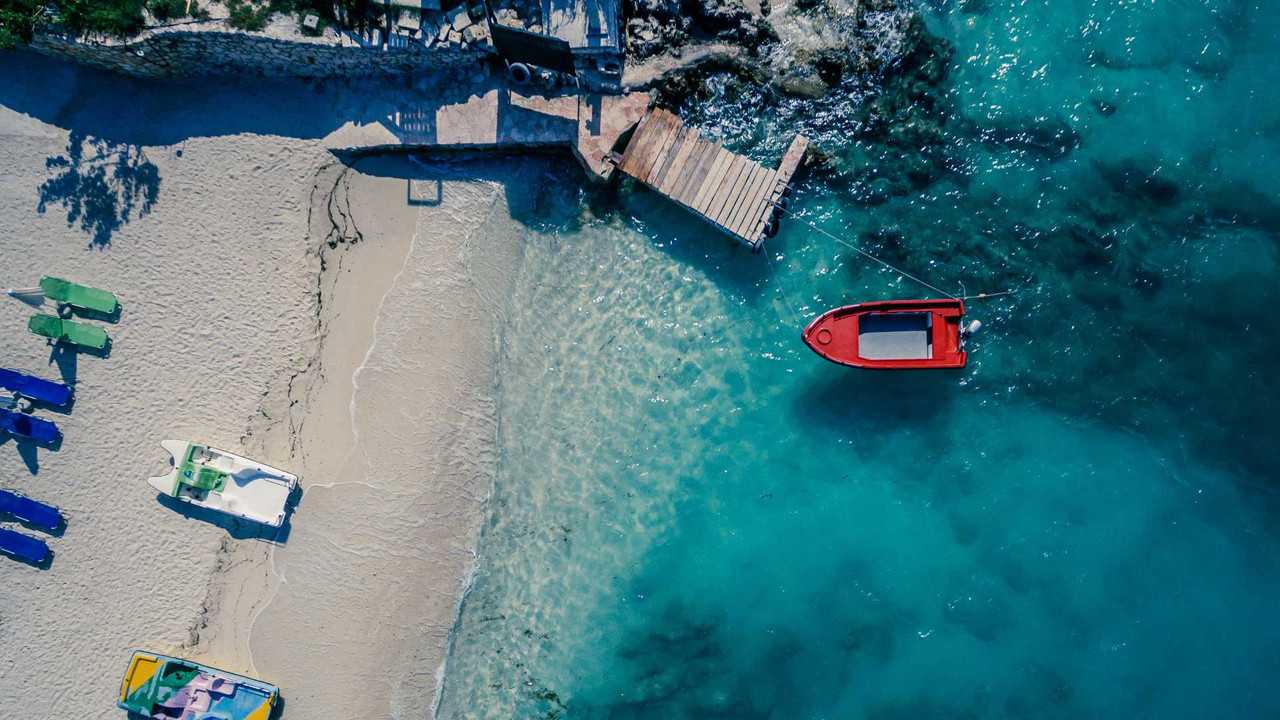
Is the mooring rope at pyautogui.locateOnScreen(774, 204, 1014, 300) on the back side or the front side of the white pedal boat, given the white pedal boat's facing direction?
on the back side

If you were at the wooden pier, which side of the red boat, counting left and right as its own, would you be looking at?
front

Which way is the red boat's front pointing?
to the viewer's left

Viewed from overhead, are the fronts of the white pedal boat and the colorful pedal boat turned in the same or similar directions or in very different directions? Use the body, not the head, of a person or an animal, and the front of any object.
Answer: same or similar directions

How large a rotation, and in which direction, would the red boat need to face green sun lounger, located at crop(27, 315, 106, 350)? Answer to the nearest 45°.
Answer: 0° — it already faces it

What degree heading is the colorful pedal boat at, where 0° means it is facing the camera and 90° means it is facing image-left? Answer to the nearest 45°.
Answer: approximately 90°

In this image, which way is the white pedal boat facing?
to the viewer's left
